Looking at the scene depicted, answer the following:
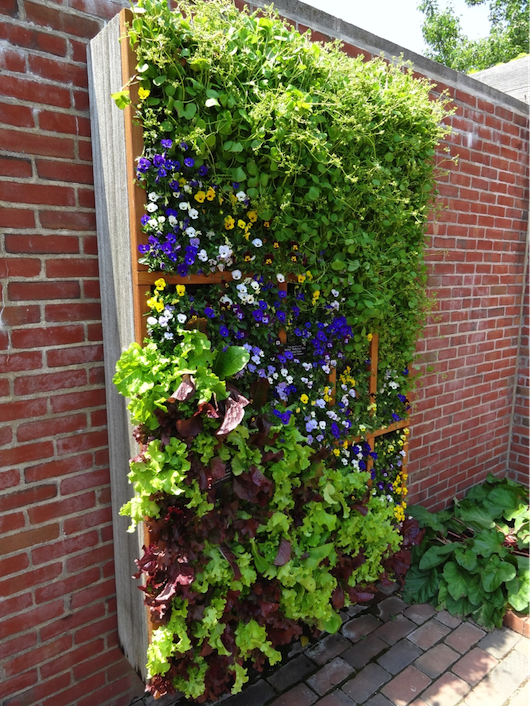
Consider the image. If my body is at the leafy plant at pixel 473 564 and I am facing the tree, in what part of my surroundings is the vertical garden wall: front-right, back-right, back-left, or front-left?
back-left

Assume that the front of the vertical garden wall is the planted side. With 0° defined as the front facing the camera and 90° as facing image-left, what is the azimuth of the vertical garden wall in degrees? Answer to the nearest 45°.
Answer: approximately 315°

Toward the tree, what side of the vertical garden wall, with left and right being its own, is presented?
left
